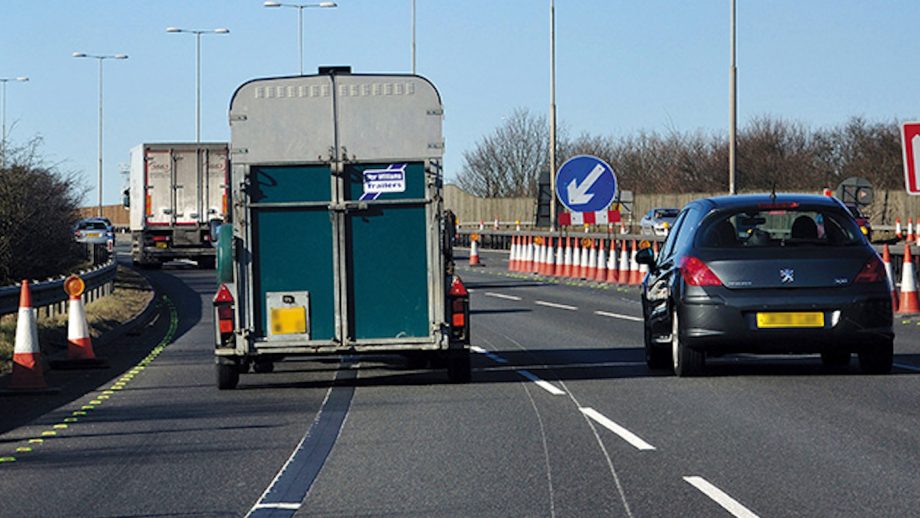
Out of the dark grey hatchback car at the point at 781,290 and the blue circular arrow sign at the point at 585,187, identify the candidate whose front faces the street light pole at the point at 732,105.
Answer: the dark grey hatchback car

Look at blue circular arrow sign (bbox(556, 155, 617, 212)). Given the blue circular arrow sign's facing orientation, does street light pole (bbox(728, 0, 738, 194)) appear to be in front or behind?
behind

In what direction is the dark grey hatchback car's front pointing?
away from the camera

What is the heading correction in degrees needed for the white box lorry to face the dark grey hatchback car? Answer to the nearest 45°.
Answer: approximately 180°

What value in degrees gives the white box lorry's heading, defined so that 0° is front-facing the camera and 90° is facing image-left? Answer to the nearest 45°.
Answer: approximately 180°

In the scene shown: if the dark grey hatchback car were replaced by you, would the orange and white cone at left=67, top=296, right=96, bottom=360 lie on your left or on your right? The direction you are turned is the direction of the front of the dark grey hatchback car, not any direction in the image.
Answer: on your left

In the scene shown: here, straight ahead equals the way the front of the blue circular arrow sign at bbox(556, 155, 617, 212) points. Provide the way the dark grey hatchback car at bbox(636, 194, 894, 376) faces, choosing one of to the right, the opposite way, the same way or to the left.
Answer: the opposite way
